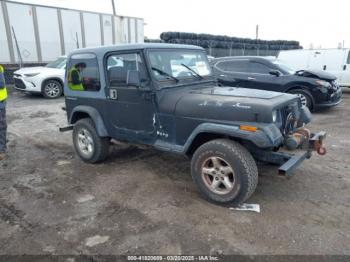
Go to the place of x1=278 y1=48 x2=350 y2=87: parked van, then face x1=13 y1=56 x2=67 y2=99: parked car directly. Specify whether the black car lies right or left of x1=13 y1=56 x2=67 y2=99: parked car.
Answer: left

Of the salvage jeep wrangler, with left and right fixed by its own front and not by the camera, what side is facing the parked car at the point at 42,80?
back

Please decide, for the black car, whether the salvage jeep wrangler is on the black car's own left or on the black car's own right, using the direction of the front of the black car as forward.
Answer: on the black car's own right

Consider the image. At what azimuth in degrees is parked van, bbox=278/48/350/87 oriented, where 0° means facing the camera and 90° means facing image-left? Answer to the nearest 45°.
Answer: approximately 270°

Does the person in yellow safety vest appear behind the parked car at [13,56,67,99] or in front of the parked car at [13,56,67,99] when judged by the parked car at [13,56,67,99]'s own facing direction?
in front

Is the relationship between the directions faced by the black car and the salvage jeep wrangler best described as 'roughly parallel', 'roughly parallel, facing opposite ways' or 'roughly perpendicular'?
roughly parallel

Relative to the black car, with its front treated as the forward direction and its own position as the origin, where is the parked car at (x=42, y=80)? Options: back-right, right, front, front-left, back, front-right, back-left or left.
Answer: back-right

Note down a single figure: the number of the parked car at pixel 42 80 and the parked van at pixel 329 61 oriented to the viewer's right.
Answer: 1

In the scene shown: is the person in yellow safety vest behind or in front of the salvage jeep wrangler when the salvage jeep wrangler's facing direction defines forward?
behind

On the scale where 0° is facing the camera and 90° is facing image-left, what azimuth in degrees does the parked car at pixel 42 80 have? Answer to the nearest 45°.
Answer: approximately 45°

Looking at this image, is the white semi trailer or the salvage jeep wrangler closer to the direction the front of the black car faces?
the salvage jeep wrangler

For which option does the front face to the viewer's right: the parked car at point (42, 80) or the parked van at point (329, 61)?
the parked van at point (329, 61)

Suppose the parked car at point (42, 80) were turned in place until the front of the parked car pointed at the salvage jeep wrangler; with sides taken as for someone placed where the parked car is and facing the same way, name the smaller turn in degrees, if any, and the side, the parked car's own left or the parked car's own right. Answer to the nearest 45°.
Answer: approximately 45° to the parked car's own left

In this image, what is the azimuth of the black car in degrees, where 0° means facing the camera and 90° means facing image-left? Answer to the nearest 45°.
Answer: approximately 315°

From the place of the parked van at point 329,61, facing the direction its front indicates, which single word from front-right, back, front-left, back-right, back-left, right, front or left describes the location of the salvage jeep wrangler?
right

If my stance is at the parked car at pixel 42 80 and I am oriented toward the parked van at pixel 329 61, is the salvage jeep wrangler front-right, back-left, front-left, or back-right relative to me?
front-right
